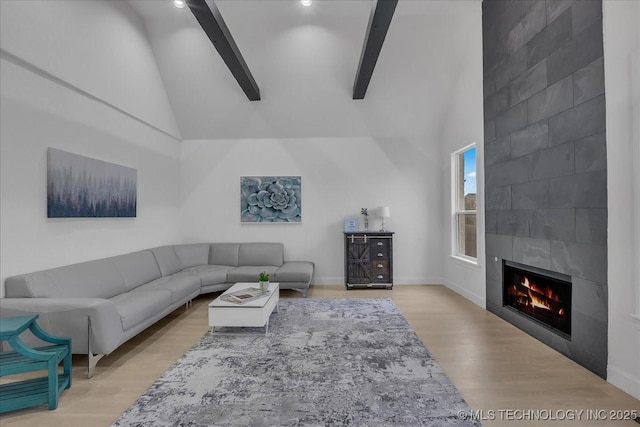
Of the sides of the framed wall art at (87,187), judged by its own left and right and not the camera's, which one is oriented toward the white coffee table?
front

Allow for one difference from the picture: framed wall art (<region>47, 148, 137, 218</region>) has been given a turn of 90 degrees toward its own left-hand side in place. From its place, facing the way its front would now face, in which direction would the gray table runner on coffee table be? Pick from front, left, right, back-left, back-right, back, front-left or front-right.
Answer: right

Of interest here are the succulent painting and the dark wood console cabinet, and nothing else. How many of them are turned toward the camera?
2

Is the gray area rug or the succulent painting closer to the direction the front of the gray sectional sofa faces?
the gray area rug

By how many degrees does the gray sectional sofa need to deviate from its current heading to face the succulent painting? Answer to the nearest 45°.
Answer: approximately 90° to its left

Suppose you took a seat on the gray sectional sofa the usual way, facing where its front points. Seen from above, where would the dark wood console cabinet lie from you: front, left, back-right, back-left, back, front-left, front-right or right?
front-left

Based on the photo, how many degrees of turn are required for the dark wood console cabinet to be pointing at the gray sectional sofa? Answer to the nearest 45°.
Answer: approximately 45° to its right

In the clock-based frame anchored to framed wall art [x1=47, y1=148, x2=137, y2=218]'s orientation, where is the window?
The window is roughly at 11 o'clock from the framed wall art.

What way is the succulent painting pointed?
toward the camera

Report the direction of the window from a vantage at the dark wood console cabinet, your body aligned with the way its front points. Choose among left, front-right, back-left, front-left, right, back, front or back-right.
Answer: left

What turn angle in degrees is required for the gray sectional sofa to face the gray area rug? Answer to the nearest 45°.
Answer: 0° — it already faces it

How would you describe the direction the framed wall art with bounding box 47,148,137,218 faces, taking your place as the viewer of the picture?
facing the viewer and to the right of the viewer

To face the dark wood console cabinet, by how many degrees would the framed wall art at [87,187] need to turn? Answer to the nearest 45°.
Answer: approximately 45° to its left

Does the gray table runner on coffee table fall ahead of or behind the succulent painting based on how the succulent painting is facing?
ahead

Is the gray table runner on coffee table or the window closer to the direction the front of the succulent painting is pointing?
the gray table runner on coffee table

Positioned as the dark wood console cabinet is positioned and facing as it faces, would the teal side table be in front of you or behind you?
in front

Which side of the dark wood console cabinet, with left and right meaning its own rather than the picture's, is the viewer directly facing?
front

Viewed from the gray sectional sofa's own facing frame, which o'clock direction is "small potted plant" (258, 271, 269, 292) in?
The small potted plant is roughly at 11 o'clock from the gray sectional sofa.
